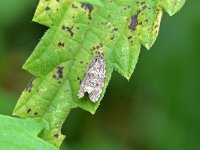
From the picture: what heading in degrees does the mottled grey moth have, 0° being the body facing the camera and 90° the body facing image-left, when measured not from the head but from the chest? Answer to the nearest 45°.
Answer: approximately 180°
